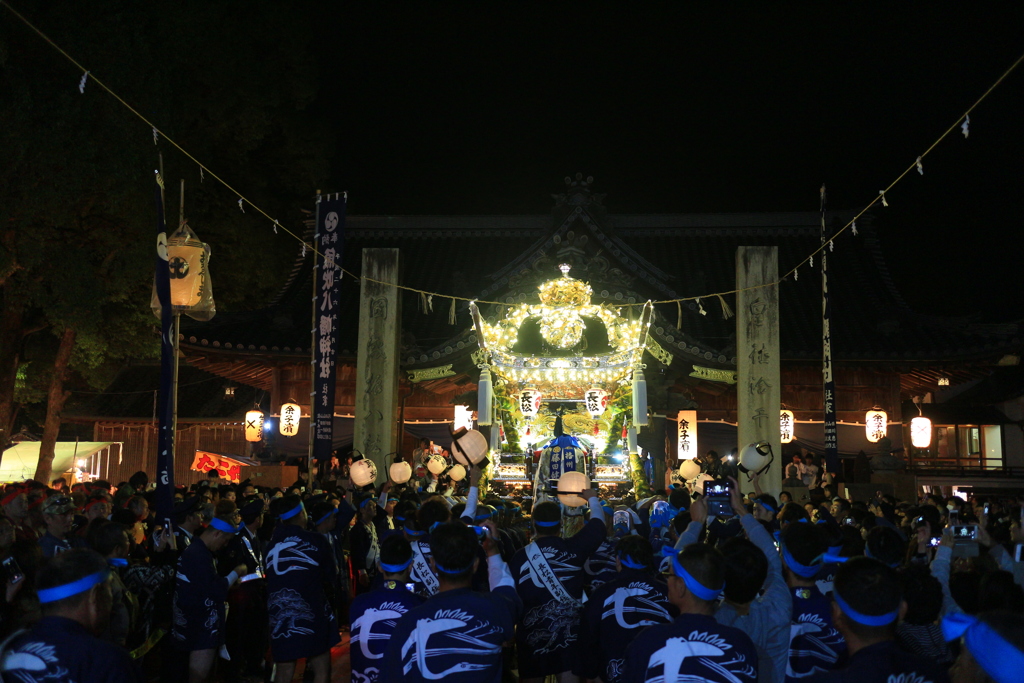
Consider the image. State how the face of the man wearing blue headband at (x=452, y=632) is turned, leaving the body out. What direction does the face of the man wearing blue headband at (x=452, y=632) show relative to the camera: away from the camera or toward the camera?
away from the camera

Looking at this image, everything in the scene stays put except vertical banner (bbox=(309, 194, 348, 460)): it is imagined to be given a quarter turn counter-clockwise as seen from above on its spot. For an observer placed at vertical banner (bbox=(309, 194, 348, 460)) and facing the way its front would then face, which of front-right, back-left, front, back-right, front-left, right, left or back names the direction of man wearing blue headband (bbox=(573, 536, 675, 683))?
right

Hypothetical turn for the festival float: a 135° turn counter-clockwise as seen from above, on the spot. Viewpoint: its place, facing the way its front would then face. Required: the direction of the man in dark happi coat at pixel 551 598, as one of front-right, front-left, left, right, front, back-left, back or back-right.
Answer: back-right

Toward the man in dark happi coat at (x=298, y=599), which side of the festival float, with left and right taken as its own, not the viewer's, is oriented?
front

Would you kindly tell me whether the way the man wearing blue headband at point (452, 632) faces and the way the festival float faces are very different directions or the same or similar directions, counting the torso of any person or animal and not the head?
very different directions

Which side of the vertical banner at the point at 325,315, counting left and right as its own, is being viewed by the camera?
front

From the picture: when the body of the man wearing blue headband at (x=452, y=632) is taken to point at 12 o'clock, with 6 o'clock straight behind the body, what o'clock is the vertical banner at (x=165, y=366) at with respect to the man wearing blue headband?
The vertical banner is roughly at 11 o'clock from the man wearing blue headband.

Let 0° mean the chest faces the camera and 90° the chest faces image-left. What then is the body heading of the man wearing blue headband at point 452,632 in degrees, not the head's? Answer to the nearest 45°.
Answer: approximately 180°

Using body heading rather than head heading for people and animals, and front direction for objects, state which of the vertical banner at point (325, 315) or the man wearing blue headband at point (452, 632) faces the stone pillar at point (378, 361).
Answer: the man wearing blue headband

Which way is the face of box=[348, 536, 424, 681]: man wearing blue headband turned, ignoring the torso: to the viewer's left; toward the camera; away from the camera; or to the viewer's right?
away from the camera

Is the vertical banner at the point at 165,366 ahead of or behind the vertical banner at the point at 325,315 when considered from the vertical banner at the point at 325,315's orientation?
ahead

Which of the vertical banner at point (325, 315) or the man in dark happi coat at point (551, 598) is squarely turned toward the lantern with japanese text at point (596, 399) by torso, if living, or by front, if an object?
the man in dark happi coat

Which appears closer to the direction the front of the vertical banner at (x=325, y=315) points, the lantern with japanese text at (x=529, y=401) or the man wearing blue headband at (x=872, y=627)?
the man wearing blue headband

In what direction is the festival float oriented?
toward the camera

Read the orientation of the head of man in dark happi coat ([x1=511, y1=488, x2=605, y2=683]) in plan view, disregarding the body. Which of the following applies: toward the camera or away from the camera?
away from the camera

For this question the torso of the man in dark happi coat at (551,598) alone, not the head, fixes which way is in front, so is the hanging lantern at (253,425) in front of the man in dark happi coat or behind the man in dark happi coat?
in front

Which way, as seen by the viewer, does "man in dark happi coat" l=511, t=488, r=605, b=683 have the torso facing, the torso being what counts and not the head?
away from the camera
